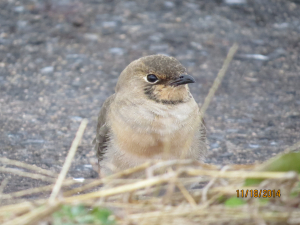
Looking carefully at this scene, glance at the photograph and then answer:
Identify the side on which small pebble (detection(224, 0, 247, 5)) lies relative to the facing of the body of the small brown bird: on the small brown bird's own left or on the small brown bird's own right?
on the small brown bird's own left

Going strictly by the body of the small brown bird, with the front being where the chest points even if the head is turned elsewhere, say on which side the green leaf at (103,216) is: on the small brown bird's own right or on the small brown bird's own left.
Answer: on the small brown bird's own right

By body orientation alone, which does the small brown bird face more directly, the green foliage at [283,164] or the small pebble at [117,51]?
the green foliage

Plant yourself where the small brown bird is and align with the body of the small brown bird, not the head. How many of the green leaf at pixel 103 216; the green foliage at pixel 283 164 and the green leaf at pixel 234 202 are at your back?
0

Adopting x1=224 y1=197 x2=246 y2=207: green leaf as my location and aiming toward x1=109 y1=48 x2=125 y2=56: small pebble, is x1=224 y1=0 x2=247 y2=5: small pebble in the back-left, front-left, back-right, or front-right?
front-right

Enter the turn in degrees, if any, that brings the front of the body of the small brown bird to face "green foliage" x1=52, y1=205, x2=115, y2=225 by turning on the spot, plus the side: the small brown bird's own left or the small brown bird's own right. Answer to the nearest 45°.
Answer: approximately 45° to the small brown bird's own right

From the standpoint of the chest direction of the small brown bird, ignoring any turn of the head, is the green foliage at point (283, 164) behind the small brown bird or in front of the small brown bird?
in front

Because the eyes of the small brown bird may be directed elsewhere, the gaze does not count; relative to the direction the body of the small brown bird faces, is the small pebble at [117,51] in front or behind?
behind

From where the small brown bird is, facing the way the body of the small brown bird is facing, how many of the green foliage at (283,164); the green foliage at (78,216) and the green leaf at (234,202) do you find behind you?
0

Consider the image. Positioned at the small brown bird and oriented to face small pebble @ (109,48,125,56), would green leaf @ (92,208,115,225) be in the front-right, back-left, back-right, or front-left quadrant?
back-left

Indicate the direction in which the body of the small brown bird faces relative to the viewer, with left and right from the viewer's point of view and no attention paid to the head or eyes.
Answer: facing the viewer and to the right of the viewer
